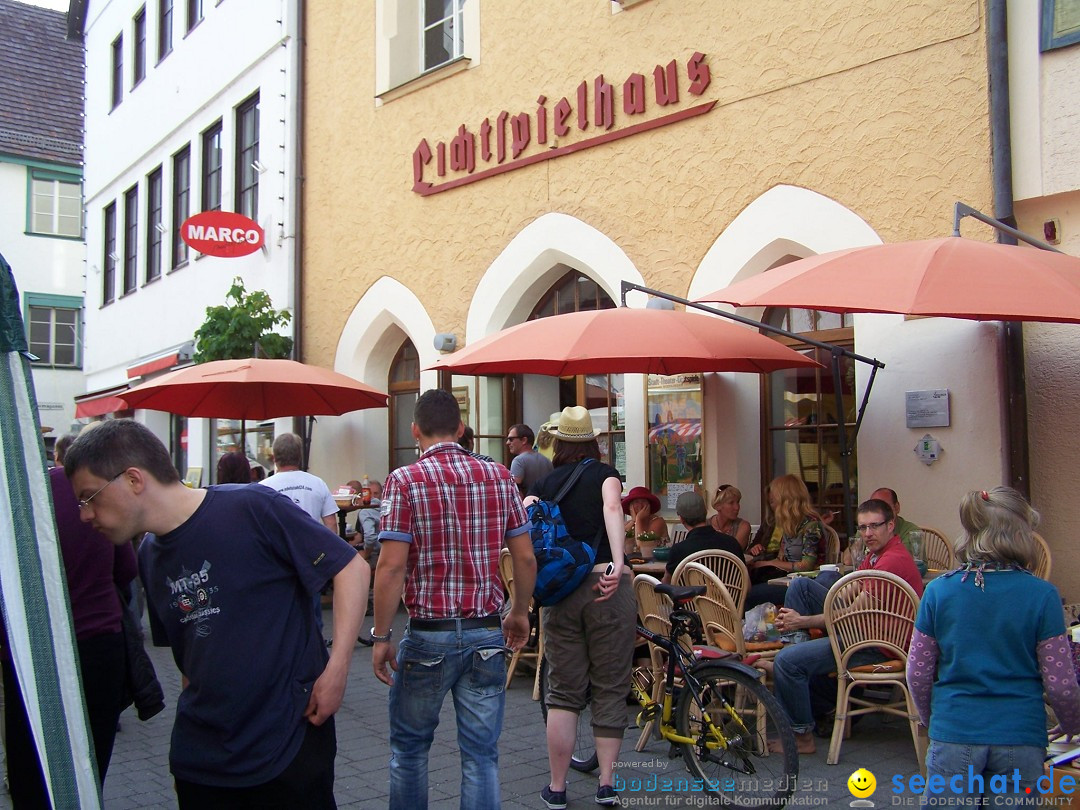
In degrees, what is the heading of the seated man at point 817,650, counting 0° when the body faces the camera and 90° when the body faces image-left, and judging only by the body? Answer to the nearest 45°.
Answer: approximately 90°

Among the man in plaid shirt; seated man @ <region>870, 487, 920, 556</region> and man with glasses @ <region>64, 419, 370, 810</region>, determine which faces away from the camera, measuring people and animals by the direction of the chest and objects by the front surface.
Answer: the man in plaid shirt

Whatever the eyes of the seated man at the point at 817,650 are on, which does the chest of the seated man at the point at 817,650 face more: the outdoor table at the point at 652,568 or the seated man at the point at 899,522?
the outdoor table

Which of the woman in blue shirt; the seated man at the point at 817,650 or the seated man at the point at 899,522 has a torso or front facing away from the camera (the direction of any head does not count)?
the woman in blue shirt

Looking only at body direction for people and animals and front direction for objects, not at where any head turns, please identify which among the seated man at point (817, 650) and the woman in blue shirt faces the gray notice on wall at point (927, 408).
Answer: the woman in blue shirt

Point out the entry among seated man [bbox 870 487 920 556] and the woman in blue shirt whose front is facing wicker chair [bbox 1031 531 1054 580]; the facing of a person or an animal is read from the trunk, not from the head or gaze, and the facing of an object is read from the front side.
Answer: the woman in blue shirt

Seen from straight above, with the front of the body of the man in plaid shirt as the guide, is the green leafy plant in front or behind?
in front

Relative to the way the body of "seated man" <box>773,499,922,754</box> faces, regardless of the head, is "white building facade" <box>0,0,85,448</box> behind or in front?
in front

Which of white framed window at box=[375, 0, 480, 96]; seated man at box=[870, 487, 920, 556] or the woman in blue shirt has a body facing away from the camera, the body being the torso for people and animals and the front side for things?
the woman in blue shirt

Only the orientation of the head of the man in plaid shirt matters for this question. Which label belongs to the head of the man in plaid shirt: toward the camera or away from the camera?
away from the camera

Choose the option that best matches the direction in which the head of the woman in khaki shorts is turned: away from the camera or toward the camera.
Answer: away from the camera

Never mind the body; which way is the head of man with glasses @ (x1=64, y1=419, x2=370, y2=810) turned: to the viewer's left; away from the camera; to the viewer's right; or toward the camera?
to the viewer's left

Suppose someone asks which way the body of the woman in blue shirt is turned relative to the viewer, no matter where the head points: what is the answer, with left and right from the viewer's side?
facing away from the viewer

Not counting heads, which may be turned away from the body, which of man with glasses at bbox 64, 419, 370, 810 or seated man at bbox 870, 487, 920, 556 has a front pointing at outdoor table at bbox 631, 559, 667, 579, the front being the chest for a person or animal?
the seated man

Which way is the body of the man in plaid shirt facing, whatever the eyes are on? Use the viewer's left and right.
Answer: facing away from the viewer

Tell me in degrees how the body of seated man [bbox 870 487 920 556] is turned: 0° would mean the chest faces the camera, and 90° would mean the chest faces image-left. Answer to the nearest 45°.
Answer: approximately 90°

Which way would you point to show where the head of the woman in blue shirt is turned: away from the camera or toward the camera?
away from the camera

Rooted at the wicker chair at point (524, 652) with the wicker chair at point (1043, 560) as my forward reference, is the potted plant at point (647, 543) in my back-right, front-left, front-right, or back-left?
front-left
